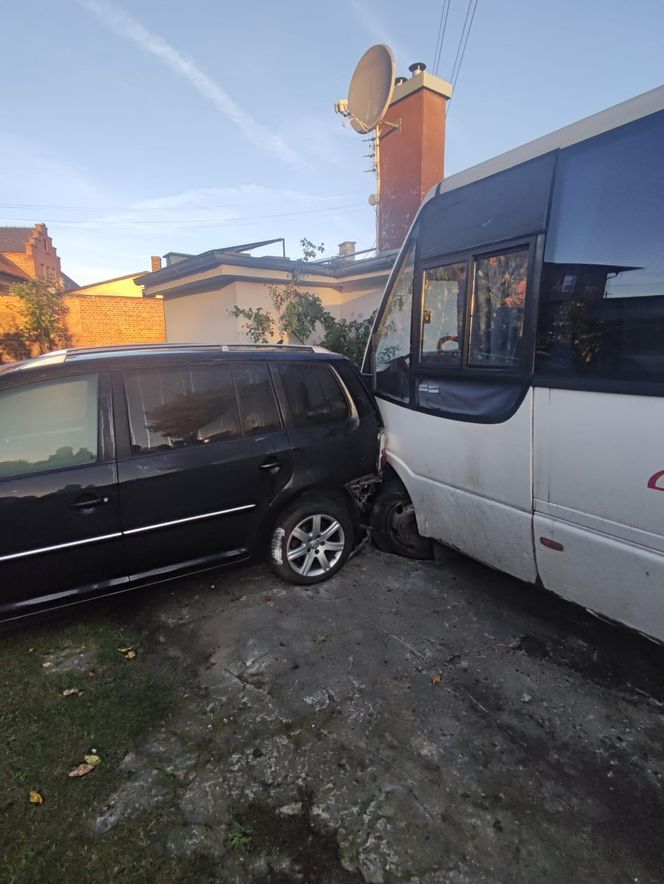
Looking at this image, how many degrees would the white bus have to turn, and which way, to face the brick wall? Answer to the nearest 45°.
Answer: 0° — it already faces it

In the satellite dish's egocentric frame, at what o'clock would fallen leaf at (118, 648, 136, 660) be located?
The fallen leaf is roughly at 11 o'clock from the satellite dish.

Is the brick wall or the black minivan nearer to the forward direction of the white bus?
the brick wall

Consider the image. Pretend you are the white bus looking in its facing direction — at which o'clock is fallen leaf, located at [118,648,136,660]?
The fallen leaf is roughly at 10 o'clock from the white bus.

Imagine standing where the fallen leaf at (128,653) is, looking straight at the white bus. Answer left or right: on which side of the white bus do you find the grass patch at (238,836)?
right

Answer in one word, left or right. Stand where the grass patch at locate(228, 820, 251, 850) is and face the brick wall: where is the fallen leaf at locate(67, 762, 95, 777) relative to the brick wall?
left

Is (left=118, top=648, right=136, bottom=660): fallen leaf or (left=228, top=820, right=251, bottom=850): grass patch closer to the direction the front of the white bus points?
the fallen leaf

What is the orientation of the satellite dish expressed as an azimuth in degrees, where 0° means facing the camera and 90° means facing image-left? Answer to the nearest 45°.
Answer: approximately 45°

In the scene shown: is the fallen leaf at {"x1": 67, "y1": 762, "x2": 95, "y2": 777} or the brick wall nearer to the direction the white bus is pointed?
the brick wall
